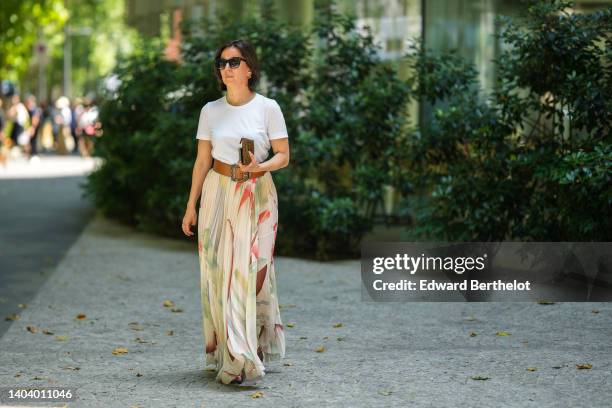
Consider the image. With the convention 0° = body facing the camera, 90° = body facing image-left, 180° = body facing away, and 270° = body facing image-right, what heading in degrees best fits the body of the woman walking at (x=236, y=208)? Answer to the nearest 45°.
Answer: approximately 0°

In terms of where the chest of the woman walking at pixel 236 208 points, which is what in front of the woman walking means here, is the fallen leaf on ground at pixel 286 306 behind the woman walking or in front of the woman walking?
behind
